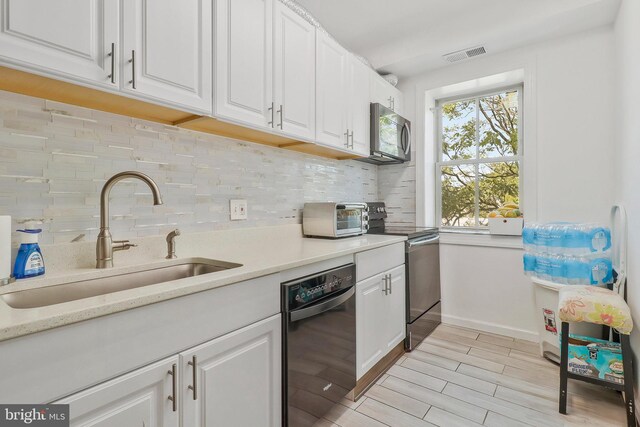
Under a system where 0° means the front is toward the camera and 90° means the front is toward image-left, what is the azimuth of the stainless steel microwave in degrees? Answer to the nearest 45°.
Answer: approximately 315°

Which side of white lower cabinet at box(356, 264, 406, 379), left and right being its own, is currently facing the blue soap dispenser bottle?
right

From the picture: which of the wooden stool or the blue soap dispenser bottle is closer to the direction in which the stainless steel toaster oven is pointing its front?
the wooden stool

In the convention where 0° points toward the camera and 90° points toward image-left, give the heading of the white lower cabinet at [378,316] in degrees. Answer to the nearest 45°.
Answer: approximately 315°

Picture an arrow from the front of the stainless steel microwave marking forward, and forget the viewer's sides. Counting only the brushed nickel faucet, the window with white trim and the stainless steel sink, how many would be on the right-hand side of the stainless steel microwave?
2

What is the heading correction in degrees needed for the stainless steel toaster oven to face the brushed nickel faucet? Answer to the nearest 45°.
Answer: approximately 90° to its right

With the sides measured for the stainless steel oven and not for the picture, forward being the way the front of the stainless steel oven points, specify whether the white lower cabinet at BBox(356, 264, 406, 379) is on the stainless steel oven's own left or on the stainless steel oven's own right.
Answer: on the stainless steel oven's own right
